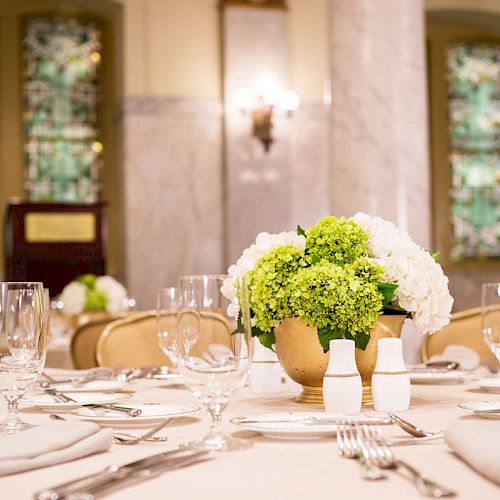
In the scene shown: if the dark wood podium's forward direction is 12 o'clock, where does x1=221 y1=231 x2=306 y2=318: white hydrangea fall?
The white hydrangea is roughly at 12 o'clock from the dark wood podium.

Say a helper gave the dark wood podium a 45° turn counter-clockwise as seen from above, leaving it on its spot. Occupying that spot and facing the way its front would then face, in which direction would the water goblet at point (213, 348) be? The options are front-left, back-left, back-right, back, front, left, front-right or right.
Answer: front-right

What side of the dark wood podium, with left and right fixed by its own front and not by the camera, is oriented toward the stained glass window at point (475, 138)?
left

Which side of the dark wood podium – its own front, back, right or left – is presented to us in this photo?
front

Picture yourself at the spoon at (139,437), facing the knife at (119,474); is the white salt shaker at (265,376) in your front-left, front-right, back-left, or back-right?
back-left

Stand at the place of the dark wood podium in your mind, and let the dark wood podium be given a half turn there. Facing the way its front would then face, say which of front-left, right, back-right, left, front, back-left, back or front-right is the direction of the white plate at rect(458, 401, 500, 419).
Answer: back

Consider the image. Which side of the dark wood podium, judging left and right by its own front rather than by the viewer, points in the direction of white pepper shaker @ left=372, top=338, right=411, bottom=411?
front

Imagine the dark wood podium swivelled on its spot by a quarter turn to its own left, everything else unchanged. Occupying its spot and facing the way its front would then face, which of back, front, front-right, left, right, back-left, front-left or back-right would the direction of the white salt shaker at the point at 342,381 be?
right

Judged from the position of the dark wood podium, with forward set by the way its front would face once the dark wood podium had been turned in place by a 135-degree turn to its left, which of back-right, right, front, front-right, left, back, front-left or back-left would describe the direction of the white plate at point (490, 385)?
back-right

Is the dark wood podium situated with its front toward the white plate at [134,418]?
yes

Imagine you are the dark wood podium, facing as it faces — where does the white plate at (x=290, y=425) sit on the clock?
The white plate is roughly at 12 o'clock from the dark wood podium.

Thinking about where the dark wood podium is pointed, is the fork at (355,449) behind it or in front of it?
in front

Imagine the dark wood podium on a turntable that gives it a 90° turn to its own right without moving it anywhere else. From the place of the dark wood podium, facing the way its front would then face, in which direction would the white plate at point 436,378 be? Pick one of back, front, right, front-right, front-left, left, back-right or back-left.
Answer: left

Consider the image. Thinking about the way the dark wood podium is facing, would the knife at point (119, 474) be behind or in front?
in front

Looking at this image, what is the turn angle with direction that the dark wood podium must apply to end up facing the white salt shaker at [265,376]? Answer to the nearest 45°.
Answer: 0° — it already faces it

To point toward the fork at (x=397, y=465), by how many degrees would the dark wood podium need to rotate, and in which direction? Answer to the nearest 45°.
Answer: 0° — it already faces it
